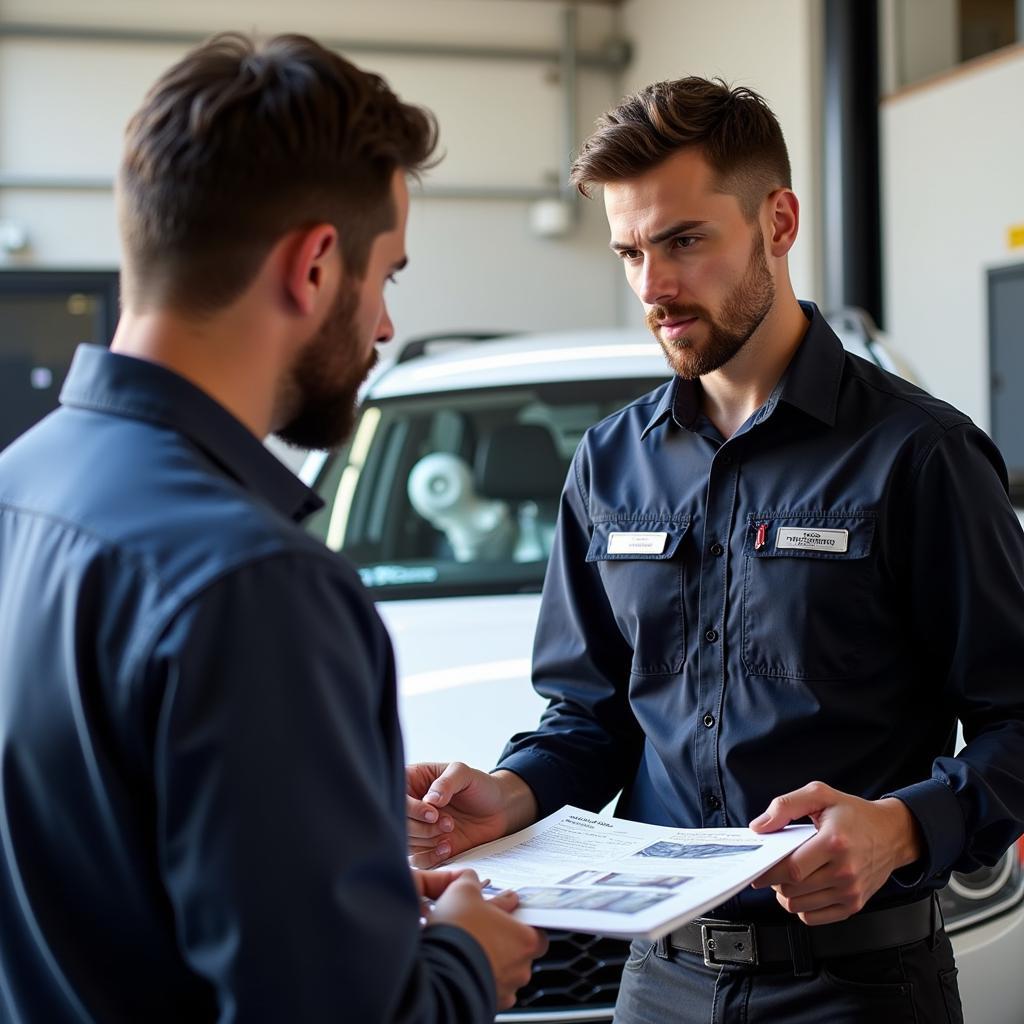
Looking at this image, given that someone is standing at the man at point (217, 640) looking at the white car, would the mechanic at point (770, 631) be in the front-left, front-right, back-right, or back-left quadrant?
front-right

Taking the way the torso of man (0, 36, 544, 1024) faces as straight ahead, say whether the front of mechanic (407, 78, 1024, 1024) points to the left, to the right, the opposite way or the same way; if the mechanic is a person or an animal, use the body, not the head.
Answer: the opposite way

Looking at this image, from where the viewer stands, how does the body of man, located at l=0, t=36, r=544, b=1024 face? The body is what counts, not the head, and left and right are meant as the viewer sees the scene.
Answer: facing away from the viewer and to the right of the viewer

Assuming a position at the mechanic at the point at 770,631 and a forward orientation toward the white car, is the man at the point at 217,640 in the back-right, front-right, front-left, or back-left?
back-left

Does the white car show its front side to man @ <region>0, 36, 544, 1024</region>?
yes

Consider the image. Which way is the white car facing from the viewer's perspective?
toward the camera

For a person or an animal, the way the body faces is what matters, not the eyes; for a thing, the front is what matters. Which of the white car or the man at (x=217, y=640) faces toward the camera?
the white car

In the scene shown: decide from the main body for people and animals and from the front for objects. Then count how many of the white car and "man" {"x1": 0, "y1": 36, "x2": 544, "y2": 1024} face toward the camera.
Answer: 1

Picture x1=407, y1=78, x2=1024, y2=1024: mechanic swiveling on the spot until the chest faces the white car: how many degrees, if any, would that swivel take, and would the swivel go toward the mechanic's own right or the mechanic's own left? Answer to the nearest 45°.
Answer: approximately 135° to the mechanic's own right

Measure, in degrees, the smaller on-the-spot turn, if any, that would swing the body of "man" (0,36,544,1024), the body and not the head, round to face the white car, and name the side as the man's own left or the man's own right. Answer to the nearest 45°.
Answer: approximately 45° to the man's own left

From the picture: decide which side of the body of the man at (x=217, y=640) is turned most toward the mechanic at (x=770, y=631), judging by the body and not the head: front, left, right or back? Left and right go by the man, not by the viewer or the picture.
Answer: front

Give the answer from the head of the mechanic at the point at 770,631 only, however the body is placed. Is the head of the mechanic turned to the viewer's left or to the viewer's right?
to the viewer's left

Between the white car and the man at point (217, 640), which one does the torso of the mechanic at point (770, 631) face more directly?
the man

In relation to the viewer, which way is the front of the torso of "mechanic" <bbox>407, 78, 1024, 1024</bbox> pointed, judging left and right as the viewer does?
facing the viewer and to the left of the viewer

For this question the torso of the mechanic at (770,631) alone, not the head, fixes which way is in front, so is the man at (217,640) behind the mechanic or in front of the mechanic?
in front
